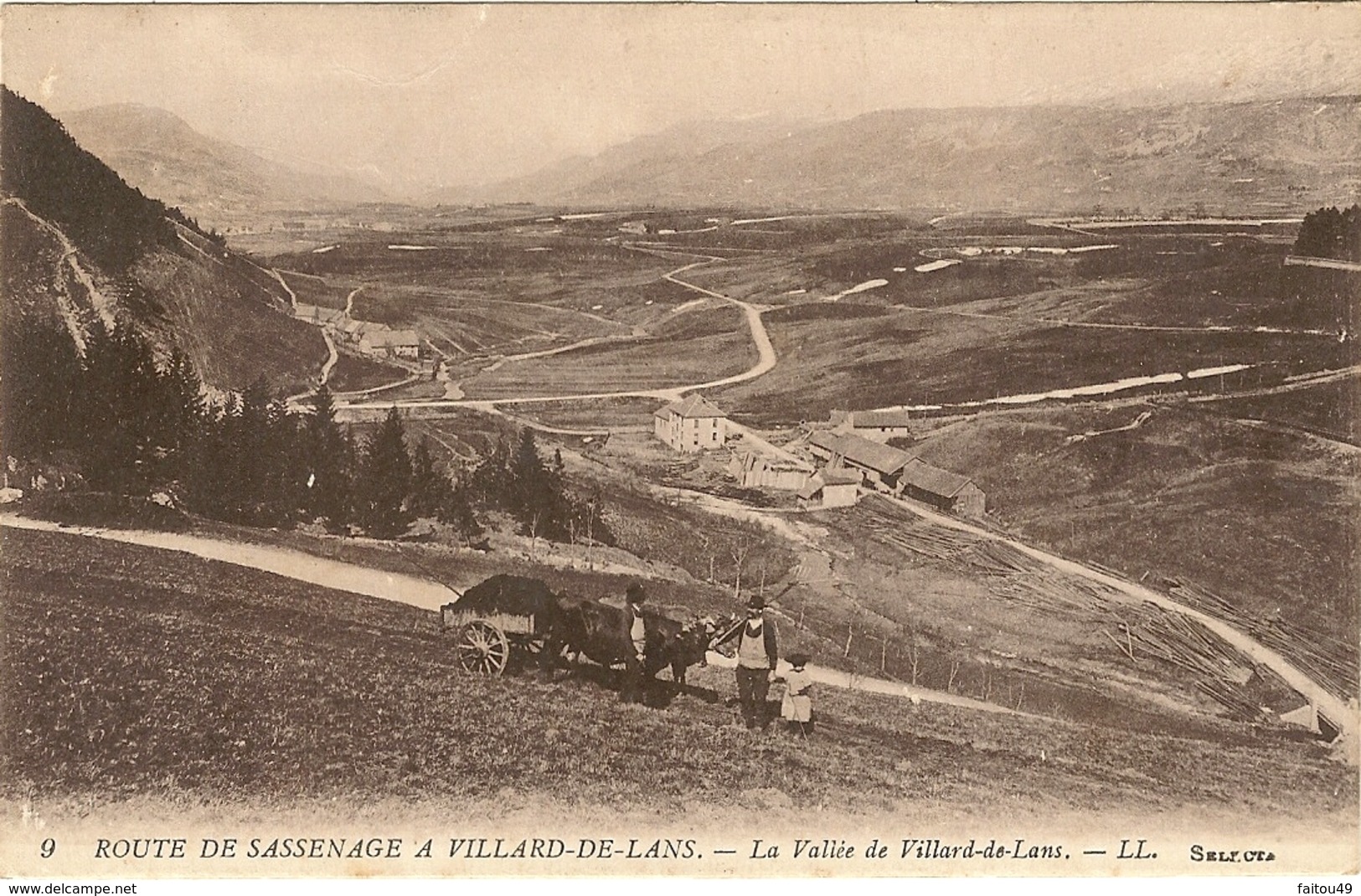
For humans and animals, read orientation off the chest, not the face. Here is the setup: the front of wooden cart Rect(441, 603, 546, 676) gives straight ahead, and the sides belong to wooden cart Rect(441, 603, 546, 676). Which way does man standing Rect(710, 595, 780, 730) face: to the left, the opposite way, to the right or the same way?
to the right

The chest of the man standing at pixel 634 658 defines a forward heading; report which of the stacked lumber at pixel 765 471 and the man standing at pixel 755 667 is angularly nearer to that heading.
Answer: the man standing

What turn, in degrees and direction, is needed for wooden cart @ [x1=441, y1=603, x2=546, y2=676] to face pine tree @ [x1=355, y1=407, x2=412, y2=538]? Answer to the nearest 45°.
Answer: approximately 135° to its left

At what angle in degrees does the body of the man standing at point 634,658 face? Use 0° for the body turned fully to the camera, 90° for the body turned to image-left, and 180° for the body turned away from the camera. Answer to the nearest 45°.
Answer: approximately 315°

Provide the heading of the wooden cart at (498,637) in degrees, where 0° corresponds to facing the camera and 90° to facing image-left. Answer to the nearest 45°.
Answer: approximately 270°
